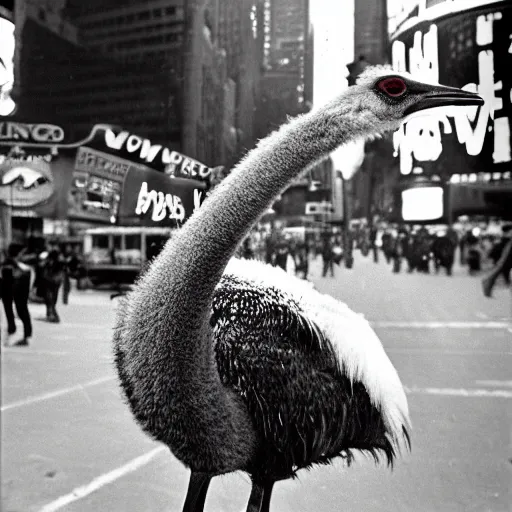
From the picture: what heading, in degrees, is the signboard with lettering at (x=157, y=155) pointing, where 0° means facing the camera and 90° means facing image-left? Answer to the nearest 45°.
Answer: approximately 315°

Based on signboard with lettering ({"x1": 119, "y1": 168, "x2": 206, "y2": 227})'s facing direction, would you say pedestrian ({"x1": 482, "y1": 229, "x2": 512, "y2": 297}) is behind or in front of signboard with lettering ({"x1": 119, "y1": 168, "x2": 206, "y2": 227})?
in front

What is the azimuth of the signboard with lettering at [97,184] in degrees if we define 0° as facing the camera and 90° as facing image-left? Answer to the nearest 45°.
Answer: approximately 0°

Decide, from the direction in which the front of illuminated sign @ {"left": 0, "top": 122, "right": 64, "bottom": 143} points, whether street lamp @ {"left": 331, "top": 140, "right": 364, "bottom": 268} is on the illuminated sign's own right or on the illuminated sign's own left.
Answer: on the illuminated sign's own left

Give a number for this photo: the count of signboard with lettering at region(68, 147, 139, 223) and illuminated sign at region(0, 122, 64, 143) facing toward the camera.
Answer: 2
